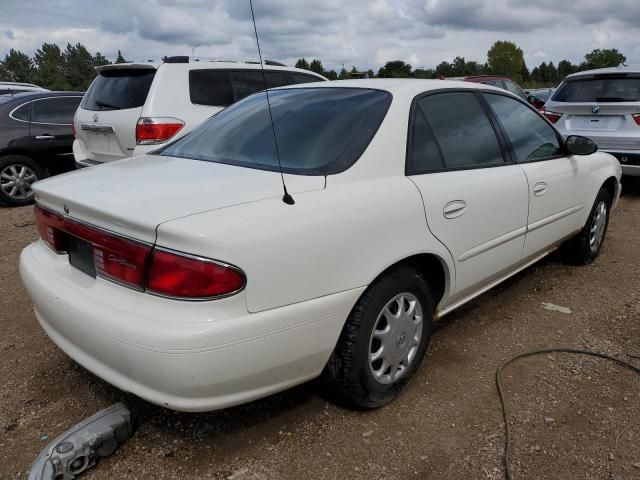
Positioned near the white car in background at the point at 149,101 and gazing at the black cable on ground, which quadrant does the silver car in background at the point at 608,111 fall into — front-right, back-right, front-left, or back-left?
front-left

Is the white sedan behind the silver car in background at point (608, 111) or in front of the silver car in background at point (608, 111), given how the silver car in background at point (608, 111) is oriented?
behind

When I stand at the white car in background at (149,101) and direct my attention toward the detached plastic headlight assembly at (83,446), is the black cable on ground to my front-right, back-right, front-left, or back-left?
front-left

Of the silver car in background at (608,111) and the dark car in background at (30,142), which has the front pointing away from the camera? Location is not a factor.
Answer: the silver car in background

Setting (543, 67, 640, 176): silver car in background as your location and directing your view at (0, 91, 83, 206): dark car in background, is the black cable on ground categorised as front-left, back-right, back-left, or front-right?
front-left

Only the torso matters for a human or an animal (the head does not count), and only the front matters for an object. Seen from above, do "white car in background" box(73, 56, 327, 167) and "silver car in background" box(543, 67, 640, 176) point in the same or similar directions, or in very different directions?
same or similar directions

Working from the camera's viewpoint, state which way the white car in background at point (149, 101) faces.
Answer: facing away from the viewer and to the right of the viewer

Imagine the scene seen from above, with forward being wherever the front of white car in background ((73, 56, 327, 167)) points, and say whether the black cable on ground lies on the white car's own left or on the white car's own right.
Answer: on the white car's own right

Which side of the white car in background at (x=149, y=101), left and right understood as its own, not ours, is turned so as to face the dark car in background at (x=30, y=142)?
left

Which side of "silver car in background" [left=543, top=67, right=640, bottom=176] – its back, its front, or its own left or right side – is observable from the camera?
back

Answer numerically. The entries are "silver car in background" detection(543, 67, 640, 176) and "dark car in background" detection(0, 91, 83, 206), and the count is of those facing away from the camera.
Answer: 1

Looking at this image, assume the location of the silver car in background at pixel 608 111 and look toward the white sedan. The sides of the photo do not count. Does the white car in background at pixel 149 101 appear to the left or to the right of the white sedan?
right

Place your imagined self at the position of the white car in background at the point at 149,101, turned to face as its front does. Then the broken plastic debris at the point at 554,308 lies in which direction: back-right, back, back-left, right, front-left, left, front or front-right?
right

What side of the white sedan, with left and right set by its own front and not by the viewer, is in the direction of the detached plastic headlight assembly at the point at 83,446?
back

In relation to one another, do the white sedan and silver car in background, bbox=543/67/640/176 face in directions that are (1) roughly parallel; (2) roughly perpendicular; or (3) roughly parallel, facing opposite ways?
roughly parallel
